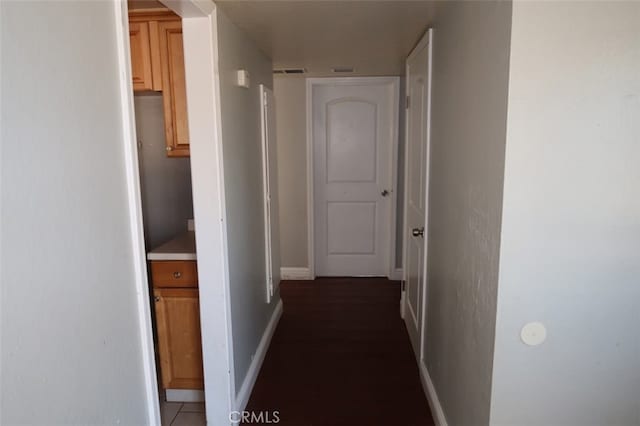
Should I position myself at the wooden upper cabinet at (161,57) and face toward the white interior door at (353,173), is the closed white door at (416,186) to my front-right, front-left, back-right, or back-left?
front-right

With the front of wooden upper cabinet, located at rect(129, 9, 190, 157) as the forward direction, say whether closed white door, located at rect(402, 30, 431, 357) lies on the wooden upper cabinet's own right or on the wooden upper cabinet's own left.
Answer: on the wooden upper cabinet's own left

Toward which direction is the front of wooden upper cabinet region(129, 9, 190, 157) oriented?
toward the camera

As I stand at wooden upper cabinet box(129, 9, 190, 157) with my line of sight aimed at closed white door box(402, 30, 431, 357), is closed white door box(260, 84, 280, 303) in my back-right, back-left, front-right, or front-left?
front-left

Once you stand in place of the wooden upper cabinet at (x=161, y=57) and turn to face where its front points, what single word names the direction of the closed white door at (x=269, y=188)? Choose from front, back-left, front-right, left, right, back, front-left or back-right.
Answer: back-left

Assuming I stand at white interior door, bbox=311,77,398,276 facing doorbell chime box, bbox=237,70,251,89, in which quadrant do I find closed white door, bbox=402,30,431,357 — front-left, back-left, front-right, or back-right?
front-left

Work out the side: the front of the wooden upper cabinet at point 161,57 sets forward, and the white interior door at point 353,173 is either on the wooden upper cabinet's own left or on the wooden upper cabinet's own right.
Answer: on the wooden upper cabinet's own left

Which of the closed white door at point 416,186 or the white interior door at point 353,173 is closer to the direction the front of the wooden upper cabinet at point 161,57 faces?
the closed white door
